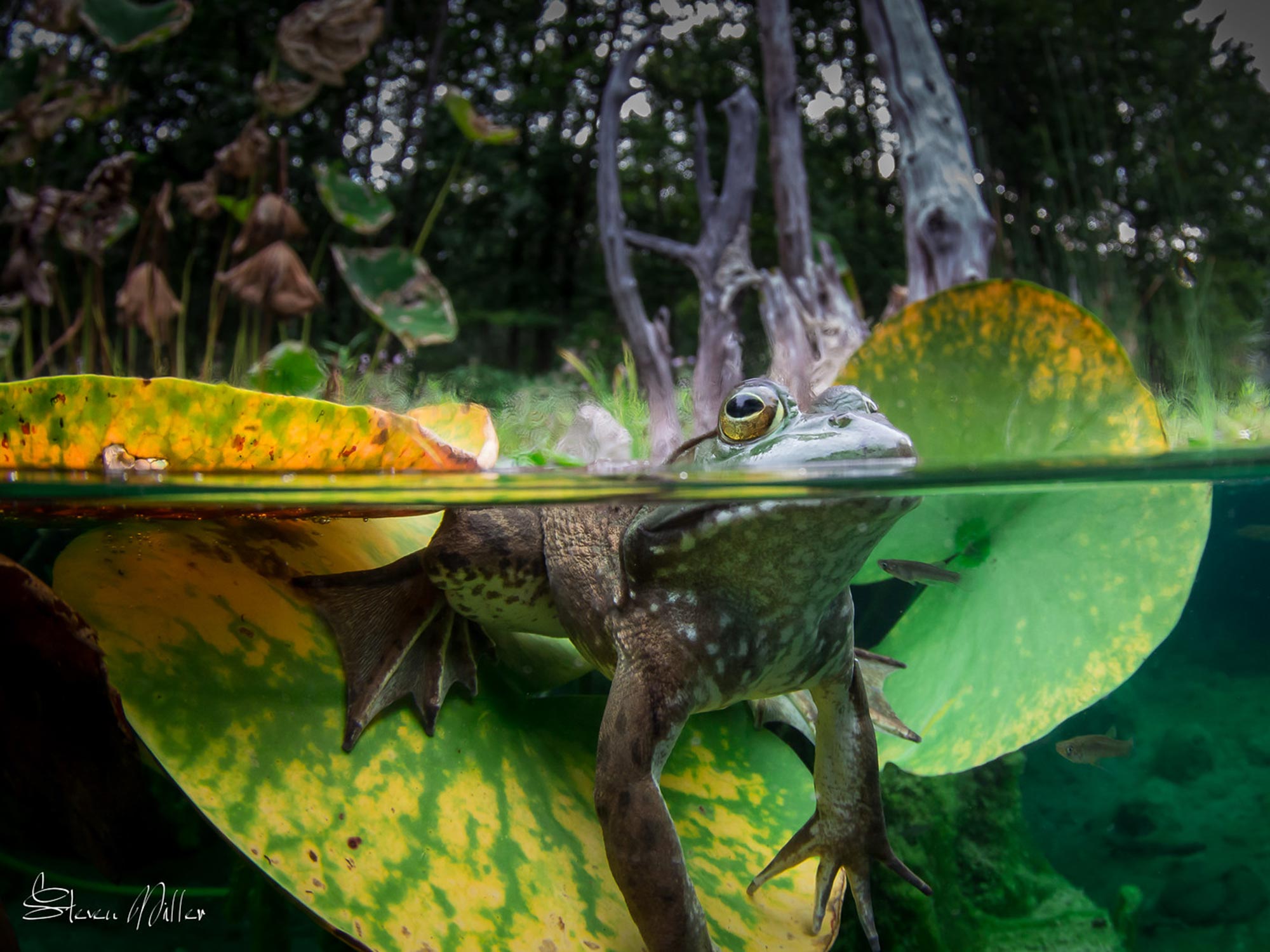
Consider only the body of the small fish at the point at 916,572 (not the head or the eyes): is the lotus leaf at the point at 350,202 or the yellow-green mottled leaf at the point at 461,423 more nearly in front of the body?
the yellow-green mottled leaf

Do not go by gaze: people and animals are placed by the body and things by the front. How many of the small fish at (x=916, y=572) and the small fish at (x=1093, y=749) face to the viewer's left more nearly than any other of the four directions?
2

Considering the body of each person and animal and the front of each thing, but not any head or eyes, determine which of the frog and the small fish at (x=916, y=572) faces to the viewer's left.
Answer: the small fish

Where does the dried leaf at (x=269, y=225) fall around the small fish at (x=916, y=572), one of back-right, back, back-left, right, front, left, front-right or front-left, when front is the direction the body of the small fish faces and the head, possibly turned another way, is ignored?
front-right

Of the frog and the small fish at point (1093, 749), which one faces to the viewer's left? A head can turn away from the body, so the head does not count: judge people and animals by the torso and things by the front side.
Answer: the small fish

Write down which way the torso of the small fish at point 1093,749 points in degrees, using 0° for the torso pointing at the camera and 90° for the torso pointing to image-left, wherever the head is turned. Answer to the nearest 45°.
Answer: approximately 90°

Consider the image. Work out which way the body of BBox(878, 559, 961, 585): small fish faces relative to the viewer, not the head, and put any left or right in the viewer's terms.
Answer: facing to the left of the viewer
